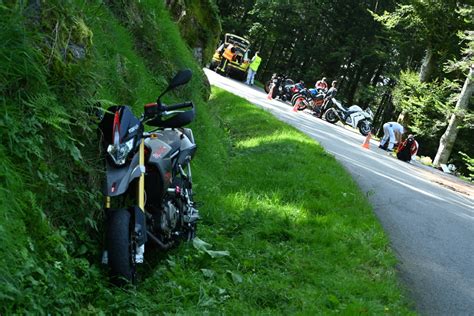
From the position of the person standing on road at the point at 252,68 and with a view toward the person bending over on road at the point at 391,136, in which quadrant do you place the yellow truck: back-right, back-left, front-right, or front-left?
back-right

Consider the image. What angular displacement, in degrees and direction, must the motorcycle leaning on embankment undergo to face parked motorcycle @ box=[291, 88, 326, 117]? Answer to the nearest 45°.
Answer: approximately 135° to its right

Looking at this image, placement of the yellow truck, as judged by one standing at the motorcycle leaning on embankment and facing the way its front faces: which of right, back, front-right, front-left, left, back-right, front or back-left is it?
back-right

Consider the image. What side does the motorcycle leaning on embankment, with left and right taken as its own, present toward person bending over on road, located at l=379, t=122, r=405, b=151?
back

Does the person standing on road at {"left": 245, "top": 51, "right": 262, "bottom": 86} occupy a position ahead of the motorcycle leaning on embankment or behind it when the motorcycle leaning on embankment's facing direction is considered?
behind

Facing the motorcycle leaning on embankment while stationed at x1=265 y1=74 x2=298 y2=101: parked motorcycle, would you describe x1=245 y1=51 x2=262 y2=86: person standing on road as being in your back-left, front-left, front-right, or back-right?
back-right

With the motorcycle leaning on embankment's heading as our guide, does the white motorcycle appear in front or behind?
behind

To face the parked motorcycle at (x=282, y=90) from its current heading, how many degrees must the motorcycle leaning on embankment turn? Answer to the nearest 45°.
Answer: approximately 135° to its right

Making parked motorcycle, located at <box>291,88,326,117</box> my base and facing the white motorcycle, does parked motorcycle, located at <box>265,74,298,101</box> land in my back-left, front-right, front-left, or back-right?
back-left

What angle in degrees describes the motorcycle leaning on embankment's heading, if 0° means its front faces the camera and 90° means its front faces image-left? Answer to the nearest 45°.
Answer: approximately 45°
